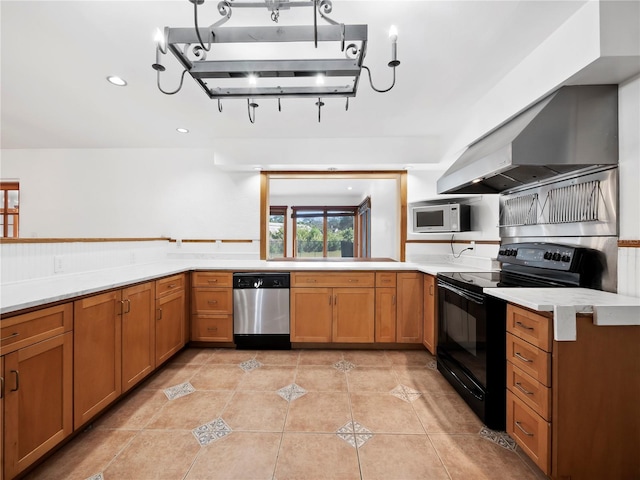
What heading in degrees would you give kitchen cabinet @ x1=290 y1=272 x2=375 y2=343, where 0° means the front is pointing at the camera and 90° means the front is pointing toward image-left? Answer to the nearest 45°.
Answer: approximately 0°

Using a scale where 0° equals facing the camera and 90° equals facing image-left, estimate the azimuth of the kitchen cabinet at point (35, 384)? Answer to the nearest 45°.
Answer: approximately 315°

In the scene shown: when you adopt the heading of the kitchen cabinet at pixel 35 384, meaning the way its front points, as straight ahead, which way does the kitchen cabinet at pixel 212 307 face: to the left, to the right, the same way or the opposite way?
to the right

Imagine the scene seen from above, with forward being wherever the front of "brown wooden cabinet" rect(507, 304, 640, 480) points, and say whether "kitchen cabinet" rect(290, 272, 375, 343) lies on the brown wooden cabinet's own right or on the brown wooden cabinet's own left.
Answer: on the brown wooden cabinet's own right

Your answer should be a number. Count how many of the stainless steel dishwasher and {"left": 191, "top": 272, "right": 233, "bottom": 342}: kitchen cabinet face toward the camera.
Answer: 2

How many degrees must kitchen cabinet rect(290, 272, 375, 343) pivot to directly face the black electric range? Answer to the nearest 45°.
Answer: approximately 45° to its left

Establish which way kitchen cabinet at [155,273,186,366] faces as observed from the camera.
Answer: facing the viewer and to the right of the viewer

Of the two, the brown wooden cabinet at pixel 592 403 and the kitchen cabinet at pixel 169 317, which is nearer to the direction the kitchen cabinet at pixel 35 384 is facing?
the brown wooden cabinet

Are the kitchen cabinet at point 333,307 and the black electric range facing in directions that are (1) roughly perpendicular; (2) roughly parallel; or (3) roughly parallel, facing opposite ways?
roughly perpendicular

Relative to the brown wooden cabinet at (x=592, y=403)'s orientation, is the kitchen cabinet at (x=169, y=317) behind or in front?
in front

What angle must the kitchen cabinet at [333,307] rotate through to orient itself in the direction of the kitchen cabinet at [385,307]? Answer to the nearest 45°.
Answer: approximately 90° to its left

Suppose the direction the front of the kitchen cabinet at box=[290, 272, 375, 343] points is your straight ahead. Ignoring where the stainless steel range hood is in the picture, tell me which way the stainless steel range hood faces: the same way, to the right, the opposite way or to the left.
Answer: to the right

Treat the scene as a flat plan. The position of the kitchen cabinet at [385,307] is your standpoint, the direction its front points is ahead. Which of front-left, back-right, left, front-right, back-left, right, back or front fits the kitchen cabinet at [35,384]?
front-right

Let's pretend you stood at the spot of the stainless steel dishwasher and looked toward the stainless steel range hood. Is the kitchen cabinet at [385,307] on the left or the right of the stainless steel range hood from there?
left

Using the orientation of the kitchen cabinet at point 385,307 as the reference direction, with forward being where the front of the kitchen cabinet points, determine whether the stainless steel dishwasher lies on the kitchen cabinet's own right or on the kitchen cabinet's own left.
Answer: on the kitchen cabinet's own right

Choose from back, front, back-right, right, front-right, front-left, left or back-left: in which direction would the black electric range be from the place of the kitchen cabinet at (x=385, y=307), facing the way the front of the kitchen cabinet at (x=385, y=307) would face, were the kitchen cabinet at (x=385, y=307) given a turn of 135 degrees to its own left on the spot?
right

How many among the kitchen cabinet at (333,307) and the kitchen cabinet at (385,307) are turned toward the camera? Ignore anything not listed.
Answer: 2

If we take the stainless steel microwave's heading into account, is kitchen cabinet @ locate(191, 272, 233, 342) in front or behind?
in front
